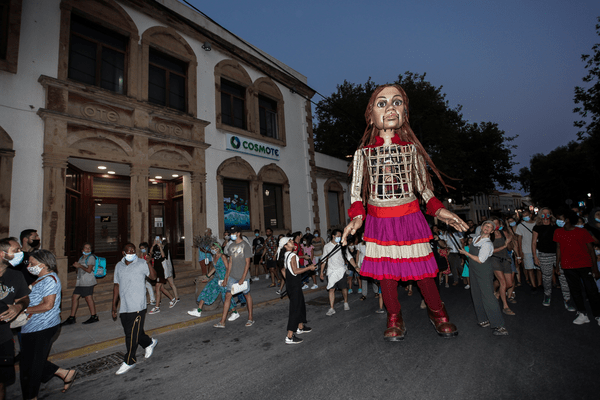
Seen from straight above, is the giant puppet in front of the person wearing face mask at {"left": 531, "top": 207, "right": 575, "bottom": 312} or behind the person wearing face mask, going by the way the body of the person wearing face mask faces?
in front

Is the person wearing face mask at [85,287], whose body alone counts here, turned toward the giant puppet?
no

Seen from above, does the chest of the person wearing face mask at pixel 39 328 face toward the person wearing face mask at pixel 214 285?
no

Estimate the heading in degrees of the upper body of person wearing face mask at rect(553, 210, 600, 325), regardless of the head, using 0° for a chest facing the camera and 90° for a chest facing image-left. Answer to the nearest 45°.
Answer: approximately 45°

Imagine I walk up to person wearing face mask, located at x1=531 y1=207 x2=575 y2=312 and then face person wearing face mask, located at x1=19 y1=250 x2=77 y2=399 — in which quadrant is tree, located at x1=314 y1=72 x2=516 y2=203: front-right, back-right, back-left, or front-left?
back-right

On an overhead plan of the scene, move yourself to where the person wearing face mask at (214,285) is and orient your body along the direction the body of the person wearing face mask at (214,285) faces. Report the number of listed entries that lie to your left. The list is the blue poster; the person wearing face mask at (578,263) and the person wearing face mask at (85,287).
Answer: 1

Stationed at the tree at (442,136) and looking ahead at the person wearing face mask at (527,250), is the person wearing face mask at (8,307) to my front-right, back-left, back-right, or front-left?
front-right

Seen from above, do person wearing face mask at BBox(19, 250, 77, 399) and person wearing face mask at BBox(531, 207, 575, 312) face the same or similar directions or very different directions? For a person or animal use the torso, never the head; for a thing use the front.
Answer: same or similar directions

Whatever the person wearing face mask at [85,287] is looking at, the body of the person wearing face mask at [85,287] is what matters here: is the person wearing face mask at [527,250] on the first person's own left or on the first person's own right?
on the first person's own left

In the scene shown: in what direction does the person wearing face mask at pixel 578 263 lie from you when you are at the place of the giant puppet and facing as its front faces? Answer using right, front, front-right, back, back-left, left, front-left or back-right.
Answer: back-left

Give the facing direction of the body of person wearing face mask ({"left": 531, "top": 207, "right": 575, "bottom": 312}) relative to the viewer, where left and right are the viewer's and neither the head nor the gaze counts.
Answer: facing the viewer

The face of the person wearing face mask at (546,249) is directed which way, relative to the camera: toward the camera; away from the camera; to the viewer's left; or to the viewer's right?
toward the camera

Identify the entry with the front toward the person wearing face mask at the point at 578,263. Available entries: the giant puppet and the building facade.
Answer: the building facade

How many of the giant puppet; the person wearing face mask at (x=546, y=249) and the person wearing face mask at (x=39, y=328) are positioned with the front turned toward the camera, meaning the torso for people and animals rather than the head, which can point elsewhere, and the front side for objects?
2
